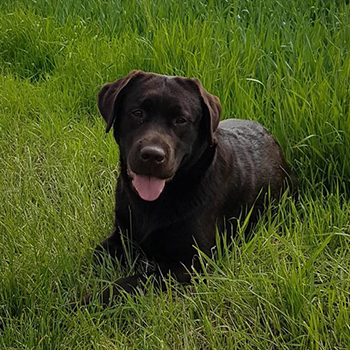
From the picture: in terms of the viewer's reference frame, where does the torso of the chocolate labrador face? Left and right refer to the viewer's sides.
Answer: facing the viewer and to the left of the viewer
